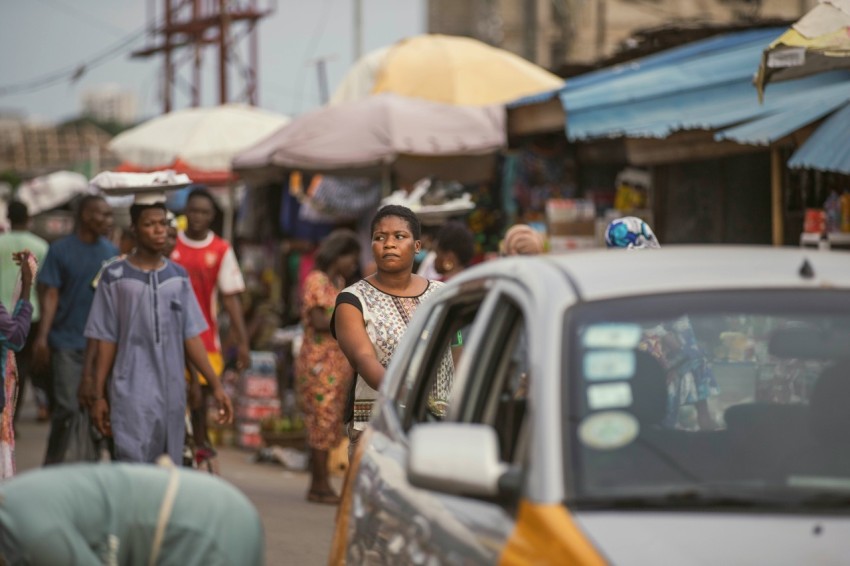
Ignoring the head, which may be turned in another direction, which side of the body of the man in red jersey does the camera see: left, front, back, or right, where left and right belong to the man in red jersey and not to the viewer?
front

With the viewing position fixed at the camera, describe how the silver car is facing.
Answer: facing the viewer and to the right of the viewer

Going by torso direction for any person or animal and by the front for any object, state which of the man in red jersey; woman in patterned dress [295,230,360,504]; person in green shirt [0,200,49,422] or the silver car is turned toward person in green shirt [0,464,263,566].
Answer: the man in red jersey
